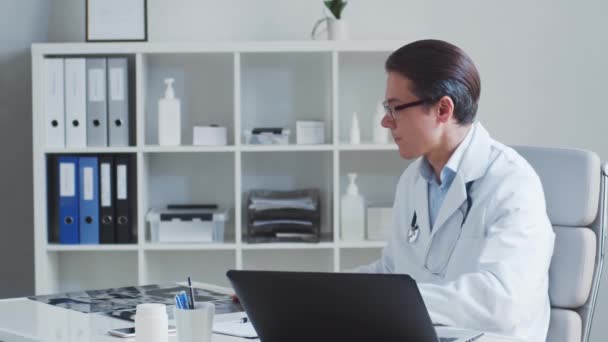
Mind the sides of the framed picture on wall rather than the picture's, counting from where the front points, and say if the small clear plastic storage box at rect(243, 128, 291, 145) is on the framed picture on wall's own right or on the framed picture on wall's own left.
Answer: on the framed picture on wall's own left

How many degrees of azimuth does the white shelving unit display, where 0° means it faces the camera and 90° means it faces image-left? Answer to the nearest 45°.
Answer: approximately 0°

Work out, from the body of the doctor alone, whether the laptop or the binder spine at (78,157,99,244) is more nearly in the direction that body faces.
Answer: the laptop

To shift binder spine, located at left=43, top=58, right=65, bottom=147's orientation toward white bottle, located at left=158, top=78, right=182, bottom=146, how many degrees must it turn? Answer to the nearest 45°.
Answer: approximately 90° to its left

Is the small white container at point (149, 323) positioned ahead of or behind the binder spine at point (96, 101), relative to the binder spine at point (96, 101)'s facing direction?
ahead

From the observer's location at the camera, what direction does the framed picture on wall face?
facing the viewer

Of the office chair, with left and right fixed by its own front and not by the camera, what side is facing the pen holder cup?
front

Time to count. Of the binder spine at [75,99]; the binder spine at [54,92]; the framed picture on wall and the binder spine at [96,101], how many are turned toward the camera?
4

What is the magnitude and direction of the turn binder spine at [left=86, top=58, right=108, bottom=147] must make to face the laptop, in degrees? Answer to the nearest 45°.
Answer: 0° — it already faces it

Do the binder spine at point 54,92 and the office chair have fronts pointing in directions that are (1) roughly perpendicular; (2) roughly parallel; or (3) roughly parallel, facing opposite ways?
roughly perpendicular

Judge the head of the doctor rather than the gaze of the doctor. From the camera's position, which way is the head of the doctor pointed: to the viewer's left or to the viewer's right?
to the viewer's left

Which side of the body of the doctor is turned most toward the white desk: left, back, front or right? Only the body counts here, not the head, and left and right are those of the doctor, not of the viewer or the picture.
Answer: front

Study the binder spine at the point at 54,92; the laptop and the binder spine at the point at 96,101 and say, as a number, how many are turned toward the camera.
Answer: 2
